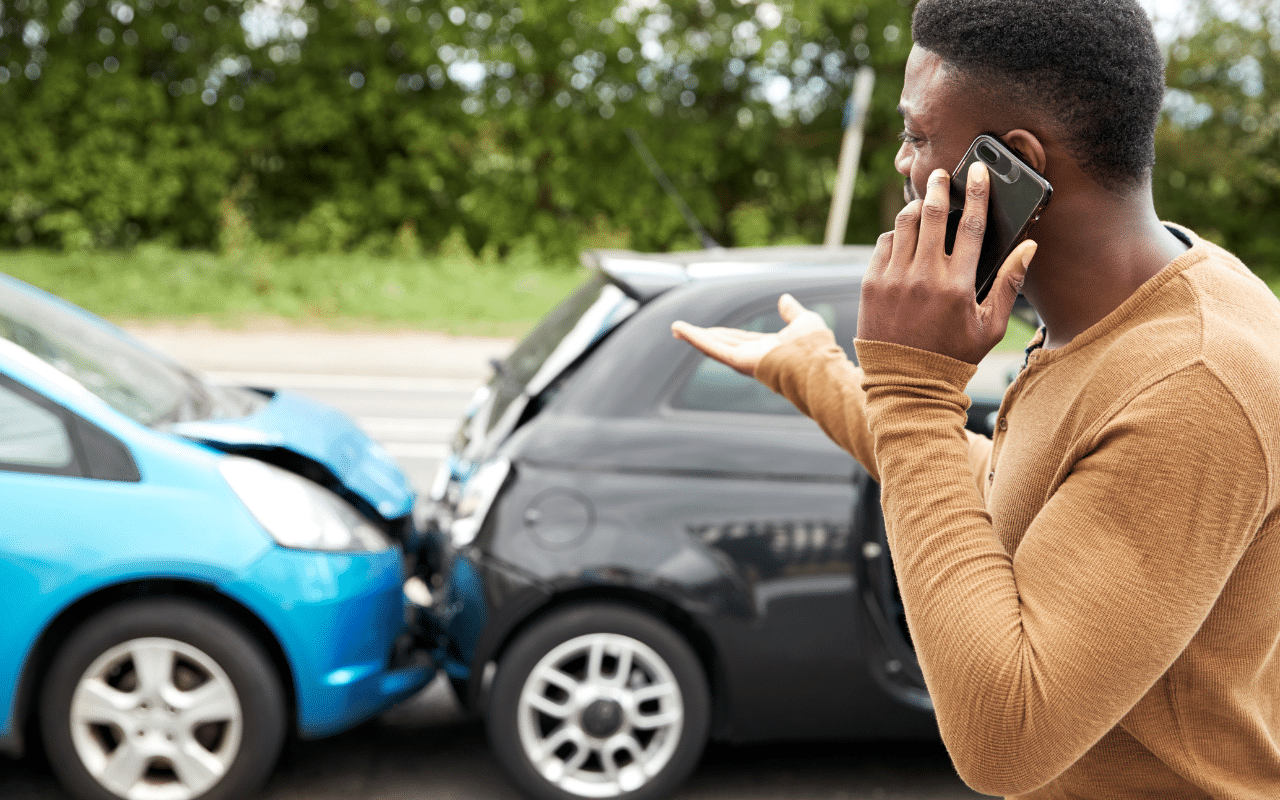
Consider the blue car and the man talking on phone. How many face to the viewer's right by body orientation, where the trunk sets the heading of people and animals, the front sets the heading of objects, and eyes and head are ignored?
1

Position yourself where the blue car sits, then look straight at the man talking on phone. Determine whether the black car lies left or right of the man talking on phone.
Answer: left

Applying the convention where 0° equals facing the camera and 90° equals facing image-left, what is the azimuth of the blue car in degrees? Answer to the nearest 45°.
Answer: approximately 270°

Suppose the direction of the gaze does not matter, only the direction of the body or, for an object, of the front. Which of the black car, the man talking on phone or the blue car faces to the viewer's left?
the man talking on phone

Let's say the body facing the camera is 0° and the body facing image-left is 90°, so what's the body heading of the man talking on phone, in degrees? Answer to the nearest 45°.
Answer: approximately 90°

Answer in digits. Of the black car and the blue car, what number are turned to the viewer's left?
0

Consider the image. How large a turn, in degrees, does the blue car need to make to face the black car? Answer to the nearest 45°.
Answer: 0° — it already faces it

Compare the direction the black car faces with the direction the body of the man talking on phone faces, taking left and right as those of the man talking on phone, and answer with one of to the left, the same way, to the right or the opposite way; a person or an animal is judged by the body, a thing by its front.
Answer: the opposite way

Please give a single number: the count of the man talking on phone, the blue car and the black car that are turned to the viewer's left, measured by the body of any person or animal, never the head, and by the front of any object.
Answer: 1

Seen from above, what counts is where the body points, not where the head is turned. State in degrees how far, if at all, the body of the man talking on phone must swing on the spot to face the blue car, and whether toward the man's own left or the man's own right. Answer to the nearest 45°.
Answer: approximately 45° to the man's own right

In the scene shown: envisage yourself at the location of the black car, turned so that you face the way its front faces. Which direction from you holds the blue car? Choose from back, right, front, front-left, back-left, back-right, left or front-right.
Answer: back

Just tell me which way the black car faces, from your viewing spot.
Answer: facing to the right of the viewer

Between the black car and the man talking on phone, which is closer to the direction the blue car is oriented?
the black car

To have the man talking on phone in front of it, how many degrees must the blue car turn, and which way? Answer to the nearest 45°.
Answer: approximately 90° to its right
